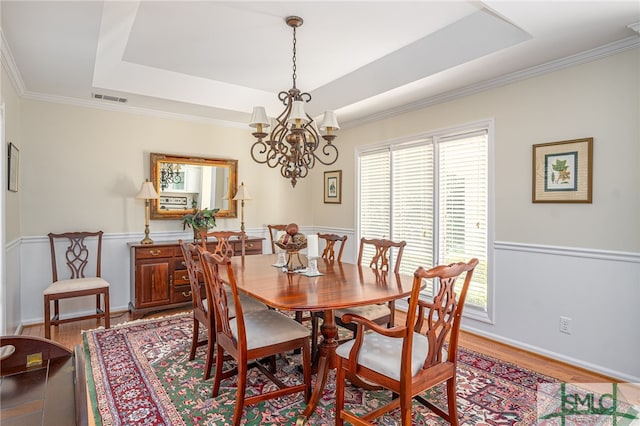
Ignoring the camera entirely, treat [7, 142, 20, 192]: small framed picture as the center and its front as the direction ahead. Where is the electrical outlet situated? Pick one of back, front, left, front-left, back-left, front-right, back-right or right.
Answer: front-right

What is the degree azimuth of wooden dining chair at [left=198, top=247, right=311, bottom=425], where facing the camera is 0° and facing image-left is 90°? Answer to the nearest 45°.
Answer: approximately 225°

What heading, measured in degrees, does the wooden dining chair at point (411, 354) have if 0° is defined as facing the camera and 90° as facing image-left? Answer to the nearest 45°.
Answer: approximately 135°

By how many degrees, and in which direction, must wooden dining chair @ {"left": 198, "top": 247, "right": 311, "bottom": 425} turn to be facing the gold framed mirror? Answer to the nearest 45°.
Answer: approximately 45° to its left

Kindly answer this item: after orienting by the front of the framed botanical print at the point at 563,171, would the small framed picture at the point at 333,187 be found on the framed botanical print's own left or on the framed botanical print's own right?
on the framed botanical print's own right

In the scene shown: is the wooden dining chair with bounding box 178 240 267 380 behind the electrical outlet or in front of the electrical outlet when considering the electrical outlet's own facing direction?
in front

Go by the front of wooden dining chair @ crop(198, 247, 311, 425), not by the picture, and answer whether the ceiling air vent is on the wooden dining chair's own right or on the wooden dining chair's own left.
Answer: on the wooden dining chair's own left

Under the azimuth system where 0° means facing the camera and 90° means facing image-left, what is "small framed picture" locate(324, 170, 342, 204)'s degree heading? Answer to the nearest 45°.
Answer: approximately 45°

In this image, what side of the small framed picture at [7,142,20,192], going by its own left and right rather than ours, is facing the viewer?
right

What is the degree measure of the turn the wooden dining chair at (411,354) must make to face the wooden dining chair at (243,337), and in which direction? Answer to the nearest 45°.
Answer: approximately 45° to its left

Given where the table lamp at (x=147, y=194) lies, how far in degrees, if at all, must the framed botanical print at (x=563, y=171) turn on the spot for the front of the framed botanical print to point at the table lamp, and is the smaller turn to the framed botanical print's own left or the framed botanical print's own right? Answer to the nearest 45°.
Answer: approximately 45° to the framed botanical print's own right
